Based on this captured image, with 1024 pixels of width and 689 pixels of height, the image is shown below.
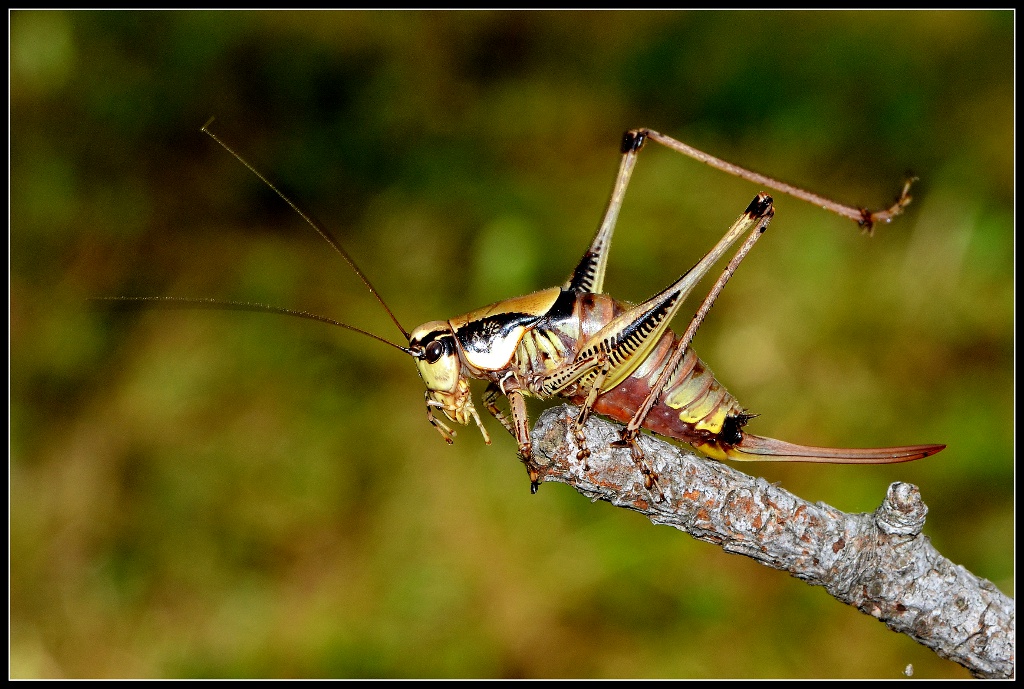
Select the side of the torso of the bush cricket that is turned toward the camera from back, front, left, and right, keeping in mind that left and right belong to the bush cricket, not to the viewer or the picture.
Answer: left
